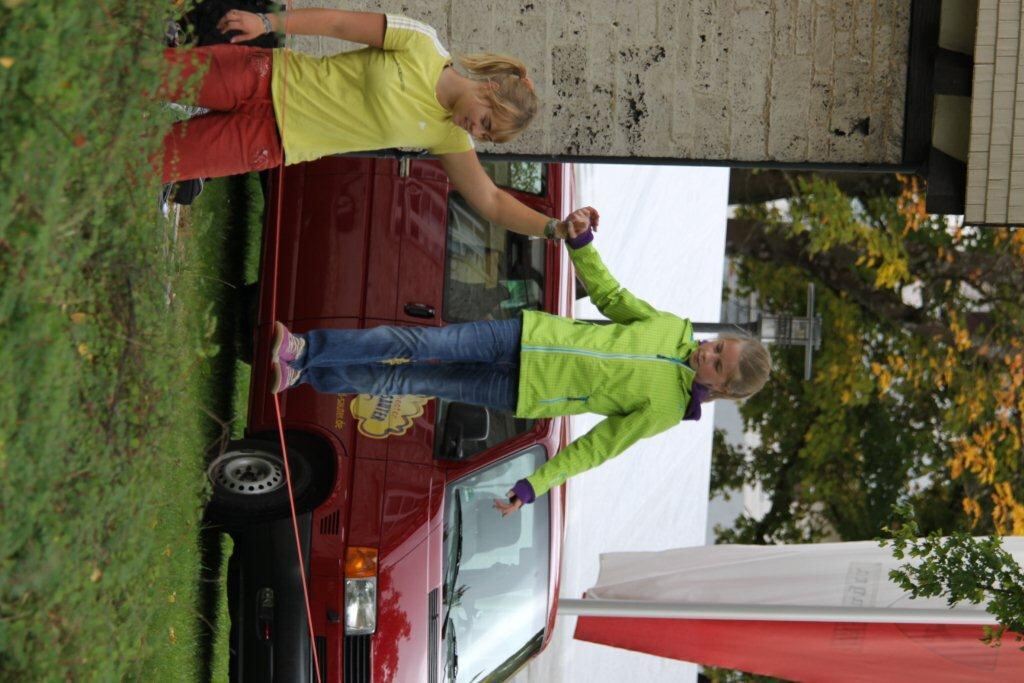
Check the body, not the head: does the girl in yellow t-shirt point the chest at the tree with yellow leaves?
no
